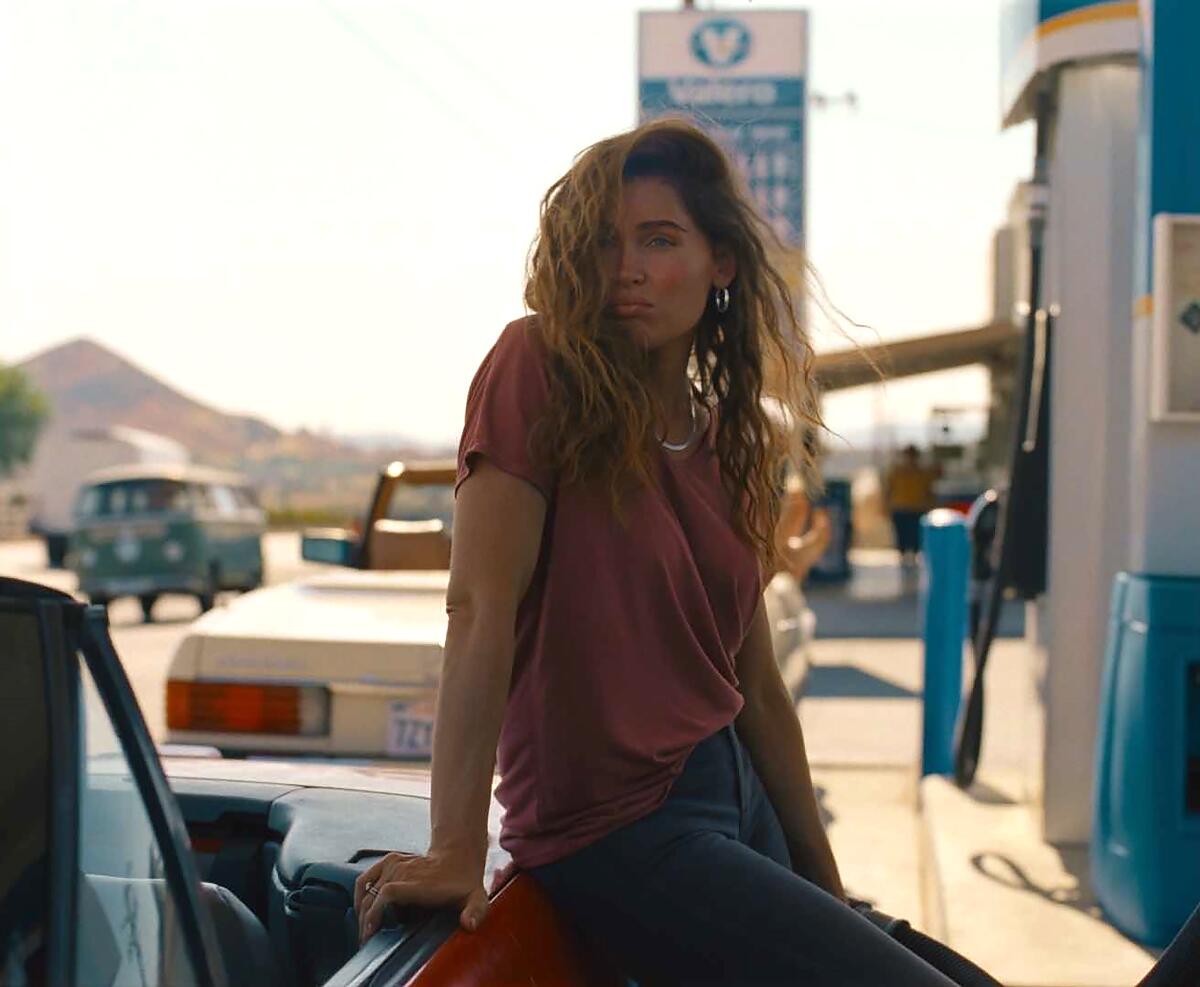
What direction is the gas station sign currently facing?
toward the camera

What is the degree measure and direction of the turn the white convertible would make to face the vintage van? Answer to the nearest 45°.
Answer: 0° — it already faces it

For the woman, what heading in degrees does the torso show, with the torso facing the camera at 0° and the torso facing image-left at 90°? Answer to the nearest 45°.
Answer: approximately 315°

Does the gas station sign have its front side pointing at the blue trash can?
yes

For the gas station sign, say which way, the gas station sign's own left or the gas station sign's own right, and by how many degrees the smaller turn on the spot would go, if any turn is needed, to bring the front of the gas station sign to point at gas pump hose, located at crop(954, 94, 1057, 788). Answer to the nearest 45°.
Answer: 0° — it already faces it

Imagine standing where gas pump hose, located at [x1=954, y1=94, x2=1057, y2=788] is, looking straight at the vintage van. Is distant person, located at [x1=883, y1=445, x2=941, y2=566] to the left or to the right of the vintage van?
right

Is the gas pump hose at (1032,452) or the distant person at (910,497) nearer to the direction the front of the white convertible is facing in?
the distant person

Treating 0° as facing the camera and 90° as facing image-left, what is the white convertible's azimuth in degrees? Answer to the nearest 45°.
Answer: approximately 180°

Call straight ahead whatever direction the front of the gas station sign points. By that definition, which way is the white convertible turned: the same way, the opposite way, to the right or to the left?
the opposite way

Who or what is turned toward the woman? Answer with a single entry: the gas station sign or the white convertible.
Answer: the gas station sign

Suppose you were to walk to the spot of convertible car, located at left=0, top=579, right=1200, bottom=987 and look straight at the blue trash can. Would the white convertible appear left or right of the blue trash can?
left

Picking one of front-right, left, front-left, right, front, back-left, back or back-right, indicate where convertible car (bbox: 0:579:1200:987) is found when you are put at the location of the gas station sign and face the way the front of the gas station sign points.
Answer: front

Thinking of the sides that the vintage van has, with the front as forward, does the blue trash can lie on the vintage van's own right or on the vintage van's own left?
on the vintage van's own left

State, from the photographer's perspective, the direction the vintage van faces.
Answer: facing the viewer and to the left of the viewer
